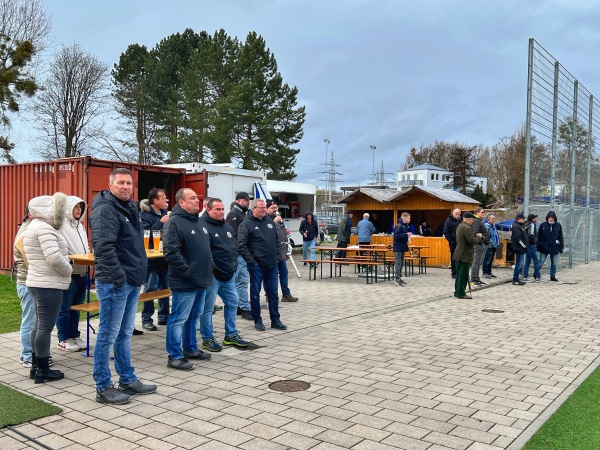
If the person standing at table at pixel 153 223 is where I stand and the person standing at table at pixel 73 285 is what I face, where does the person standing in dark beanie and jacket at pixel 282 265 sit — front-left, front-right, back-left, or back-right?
back-left

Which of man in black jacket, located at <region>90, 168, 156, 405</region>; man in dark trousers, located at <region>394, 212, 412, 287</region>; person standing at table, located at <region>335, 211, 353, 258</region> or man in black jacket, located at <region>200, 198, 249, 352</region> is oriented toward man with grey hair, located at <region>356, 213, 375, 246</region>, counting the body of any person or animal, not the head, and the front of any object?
the person standing at table

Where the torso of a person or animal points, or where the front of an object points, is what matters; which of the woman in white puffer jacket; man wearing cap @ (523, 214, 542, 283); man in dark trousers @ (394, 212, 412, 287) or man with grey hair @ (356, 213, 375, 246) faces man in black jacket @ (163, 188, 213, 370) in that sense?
the woman in white puffer jacket

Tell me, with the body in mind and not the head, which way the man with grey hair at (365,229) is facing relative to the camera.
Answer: away from the camera

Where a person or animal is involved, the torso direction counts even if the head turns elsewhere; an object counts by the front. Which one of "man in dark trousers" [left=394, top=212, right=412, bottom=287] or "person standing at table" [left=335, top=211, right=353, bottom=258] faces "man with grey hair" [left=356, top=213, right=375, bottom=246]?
the person standing at table

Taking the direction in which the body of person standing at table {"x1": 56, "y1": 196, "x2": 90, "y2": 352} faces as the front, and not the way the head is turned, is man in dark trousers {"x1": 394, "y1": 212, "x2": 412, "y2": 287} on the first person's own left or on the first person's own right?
on the first person's own left

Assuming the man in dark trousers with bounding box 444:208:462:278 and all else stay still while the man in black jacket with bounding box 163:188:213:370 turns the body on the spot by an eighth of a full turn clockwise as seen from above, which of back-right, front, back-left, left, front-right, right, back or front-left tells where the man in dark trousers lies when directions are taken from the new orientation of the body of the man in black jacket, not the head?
back-left

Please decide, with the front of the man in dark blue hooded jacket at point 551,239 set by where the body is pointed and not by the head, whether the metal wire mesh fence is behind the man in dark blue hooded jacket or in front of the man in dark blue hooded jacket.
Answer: behind

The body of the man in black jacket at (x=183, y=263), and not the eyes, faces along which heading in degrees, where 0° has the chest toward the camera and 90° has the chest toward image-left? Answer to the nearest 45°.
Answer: approximately 315°
